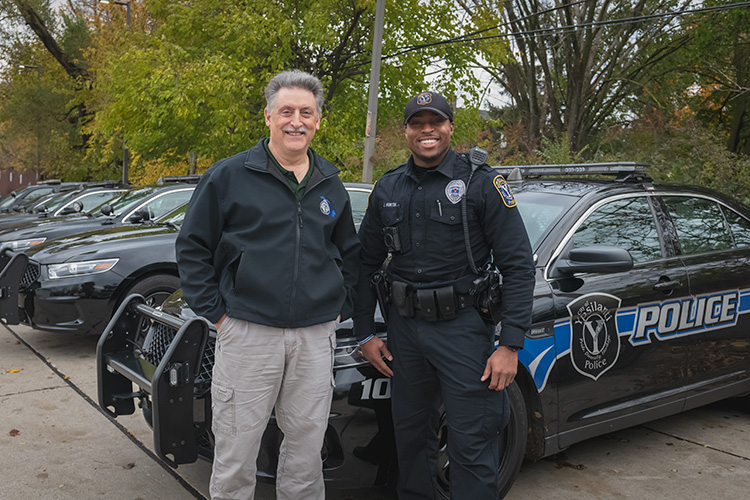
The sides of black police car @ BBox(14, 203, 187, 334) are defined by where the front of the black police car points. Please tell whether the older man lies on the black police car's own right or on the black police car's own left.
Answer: on the black police car's own left

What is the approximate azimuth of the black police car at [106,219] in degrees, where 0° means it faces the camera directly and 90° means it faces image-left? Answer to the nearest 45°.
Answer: approximately 45°

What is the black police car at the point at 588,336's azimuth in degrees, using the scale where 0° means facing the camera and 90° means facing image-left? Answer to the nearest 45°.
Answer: approximately 45°

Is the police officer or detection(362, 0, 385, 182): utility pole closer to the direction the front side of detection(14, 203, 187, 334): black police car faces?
the police officer

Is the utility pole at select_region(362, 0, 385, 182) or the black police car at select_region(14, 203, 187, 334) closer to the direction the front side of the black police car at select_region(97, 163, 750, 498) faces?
the black police car

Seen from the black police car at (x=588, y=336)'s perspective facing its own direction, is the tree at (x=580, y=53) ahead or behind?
behind

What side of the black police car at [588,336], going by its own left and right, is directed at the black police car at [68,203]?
right

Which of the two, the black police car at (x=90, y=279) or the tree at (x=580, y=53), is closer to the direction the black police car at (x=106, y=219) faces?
the black police car

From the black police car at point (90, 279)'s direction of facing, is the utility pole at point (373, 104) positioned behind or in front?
behind

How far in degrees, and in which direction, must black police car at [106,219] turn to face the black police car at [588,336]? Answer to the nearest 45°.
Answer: approximately 45° to its left

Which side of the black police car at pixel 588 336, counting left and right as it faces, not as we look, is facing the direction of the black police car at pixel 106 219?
right

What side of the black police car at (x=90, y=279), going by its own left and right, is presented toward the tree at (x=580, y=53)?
back

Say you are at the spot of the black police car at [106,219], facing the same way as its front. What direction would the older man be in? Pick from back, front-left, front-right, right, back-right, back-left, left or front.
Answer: front-left

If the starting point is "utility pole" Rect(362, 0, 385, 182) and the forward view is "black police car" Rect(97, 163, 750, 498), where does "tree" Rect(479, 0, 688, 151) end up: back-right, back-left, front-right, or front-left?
back-left

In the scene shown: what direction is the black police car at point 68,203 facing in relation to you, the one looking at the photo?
facing the viewer and to the left of the viewer
